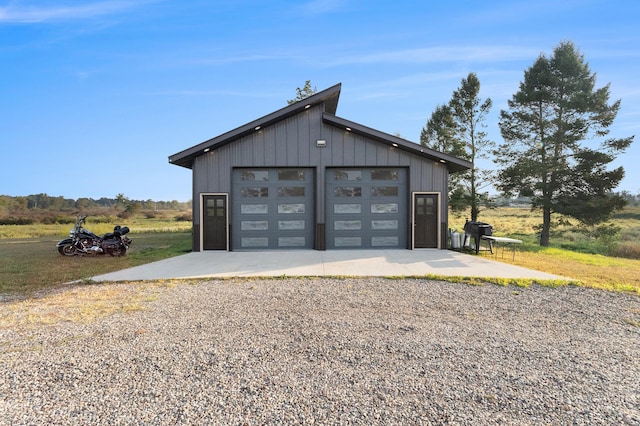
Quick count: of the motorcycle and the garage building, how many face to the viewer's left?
1

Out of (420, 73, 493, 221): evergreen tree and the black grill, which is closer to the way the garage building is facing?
the black grill

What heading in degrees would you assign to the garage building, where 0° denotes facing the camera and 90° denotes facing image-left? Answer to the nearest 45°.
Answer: approximately 0°

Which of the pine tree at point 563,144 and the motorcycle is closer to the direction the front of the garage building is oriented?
the motorcycle

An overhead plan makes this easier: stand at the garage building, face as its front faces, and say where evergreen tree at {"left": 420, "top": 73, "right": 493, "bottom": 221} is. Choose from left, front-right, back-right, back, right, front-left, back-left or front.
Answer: back-left

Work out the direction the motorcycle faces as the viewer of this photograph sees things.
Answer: facing to the left of the viewer

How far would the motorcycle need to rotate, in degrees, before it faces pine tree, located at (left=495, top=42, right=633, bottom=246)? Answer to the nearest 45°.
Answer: approximately 180°

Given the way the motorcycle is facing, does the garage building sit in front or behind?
behind
